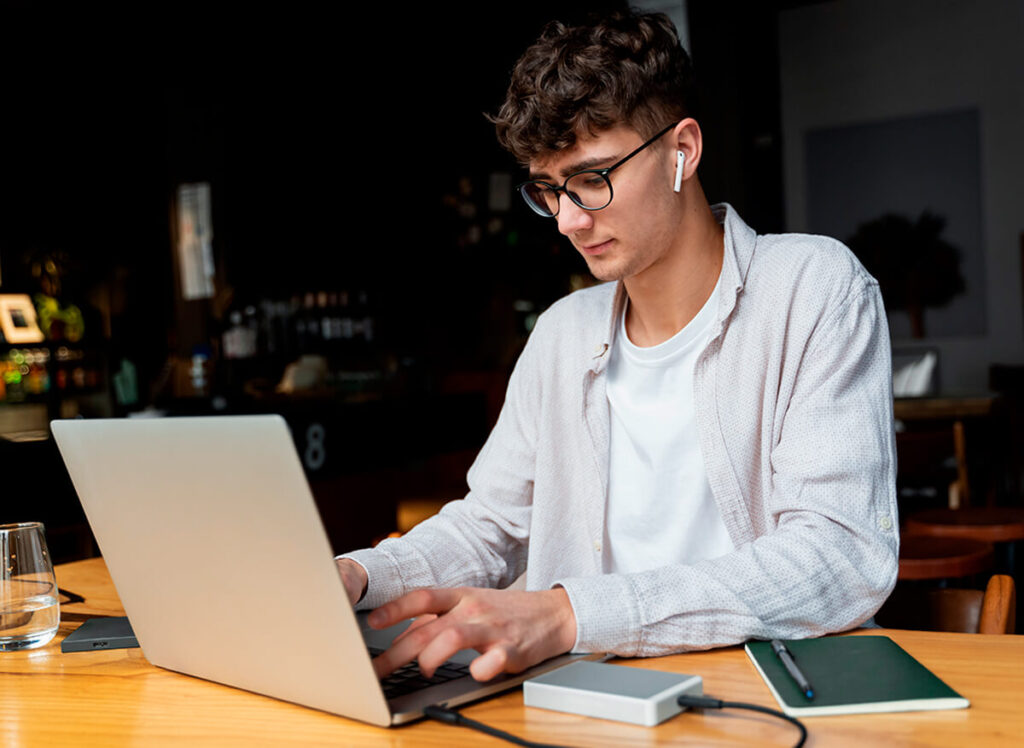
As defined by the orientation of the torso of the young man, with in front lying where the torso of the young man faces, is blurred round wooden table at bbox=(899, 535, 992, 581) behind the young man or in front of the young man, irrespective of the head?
behind

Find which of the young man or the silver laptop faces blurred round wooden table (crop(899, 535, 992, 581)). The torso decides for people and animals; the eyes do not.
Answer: the silver laptop

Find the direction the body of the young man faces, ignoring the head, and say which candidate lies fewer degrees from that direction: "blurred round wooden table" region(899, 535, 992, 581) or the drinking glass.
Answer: the drinking glass

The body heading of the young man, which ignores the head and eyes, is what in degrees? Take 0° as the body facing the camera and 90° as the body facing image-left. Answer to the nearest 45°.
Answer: approximately 45°

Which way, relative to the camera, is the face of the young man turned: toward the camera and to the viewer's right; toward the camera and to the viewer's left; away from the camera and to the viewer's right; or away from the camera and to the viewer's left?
toward the camera and to the viewer's left

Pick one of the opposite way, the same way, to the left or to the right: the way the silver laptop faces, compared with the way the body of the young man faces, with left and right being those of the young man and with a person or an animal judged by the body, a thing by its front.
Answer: the opposite way

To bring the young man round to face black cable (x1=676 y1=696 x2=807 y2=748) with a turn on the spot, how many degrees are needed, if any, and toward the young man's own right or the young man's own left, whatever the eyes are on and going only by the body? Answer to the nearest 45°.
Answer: approximately 45° to the young man's own left

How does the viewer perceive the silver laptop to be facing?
facing away from the viewer and to the right of the viewer
